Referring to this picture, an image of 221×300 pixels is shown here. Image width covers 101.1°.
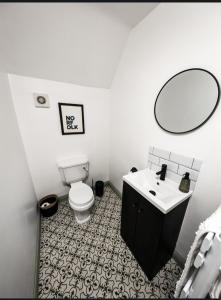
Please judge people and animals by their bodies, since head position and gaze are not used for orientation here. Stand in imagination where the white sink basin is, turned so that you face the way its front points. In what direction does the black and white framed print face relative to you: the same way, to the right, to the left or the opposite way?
to the left

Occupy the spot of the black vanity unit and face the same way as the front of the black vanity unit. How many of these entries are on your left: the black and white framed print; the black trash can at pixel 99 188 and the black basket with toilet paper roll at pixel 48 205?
0

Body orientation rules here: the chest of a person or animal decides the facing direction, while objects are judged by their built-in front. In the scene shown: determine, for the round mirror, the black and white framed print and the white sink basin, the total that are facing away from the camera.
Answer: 0

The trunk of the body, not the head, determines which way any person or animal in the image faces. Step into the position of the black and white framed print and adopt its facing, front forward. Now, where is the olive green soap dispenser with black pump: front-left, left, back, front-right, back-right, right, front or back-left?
front-left

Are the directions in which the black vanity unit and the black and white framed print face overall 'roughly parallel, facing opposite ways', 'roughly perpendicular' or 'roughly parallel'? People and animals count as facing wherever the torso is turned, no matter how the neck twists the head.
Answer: roughly perpendicular

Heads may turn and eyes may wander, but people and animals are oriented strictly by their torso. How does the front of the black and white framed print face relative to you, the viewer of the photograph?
facing the viewer

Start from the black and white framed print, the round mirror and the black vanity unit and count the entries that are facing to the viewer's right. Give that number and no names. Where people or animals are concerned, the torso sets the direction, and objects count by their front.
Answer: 0

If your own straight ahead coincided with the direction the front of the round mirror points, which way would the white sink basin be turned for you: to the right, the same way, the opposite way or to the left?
the same way

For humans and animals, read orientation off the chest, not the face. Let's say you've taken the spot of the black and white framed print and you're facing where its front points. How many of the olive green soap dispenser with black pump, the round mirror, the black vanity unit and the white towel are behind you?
0

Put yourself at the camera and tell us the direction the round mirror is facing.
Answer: facing the viewer and to the left of the viewer

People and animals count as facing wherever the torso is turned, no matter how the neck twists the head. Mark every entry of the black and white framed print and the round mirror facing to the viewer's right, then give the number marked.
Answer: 0

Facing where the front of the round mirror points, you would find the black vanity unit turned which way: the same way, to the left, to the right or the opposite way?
the same way

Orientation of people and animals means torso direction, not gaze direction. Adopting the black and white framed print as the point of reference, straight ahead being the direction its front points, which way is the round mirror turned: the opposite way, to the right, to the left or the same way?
to the right
